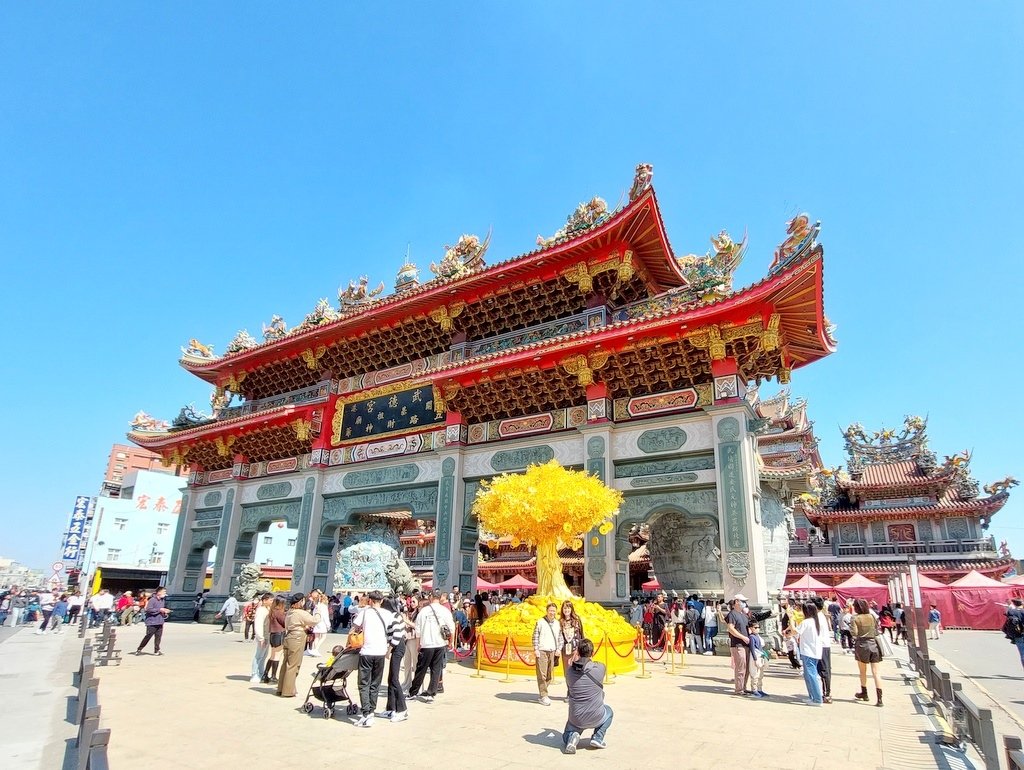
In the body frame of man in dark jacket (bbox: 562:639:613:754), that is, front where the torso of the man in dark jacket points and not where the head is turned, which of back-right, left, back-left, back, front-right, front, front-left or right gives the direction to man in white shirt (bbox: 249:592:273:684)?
front-left

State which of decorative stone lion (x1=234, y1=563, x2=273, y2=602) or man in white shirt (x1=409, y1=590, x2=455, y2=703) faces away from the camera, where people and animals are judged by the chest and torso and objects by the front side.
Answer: the man in white shirt

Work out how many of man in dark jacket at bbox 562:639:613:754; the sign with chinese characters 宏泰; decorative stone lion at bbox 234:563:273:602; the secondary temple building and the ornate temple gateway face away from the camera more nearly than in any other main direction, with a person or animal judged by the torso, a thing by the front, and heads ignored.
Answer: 1

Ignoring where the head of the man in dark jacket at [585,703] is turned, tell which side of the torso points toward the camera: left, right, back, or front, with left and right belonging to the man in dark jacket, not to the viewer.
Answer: back

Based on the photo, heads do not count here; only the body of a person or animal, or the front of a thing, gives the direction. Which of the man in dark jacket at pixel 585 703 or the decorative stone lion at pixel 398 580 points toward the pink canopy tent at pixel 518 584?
the man in dark jacket

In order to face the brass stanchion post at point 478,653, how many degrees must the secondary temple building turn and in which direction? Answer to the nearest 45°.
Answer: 0° — it already faces it

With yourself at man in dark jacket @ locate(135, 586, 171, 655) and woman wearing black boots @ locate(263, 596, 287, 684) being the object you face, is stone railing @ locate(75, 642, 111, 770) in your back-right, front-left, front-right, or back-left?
front-right

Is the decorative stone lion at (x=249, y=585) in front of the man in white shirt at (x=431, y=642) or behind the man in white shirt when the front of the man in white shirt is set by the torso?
in front

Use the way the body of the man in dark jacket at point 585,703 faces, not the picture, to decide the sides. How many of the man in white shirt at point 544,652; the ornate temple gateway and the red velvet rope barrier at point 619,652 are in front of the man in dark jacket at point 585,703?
3

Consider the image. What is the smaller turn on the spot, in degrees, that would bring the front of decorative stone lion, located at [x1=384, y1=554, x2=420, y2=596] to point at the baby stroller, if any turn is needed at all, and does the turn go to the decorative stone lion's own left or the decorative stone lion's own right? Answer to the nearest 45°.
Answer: approximately 45° to the decorative stone lion's own left

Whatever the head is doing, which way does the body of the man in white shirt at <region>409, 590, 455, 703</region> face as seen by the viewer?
away from the camera

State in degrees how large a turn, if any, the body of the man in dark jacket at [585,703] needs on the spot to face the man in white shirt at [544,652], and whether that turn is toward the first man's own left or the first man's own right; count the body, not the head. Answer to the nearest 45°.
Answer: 0° — they already face them

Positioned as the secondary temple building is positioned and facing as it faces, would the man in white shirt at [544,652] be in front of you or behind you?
in front

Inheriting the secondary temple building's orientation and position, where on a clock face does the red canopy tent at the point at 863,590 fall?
The red canopy tent is roughly at 1 o'clock from the secondary temple building.

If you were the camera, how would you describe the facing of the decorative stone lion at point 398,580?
facing the viewer and to the left of the viewer

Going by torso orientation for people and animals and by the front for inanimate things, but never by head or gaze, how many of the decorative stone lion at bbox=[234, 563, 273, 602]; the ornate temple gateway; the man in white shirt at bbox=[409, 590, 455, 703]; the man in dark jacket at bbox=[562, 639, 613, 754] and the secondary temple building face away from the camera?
2

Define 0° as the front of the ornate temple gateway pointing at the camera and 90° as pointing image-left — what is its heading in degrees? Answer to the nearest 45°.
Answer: approximately 45°

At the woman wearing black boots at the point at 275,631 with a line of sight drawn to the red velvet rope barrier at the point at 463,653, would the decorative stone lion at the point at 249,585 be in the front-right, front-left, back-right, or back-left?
front-left

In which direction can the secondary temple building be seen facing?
toward the camera
